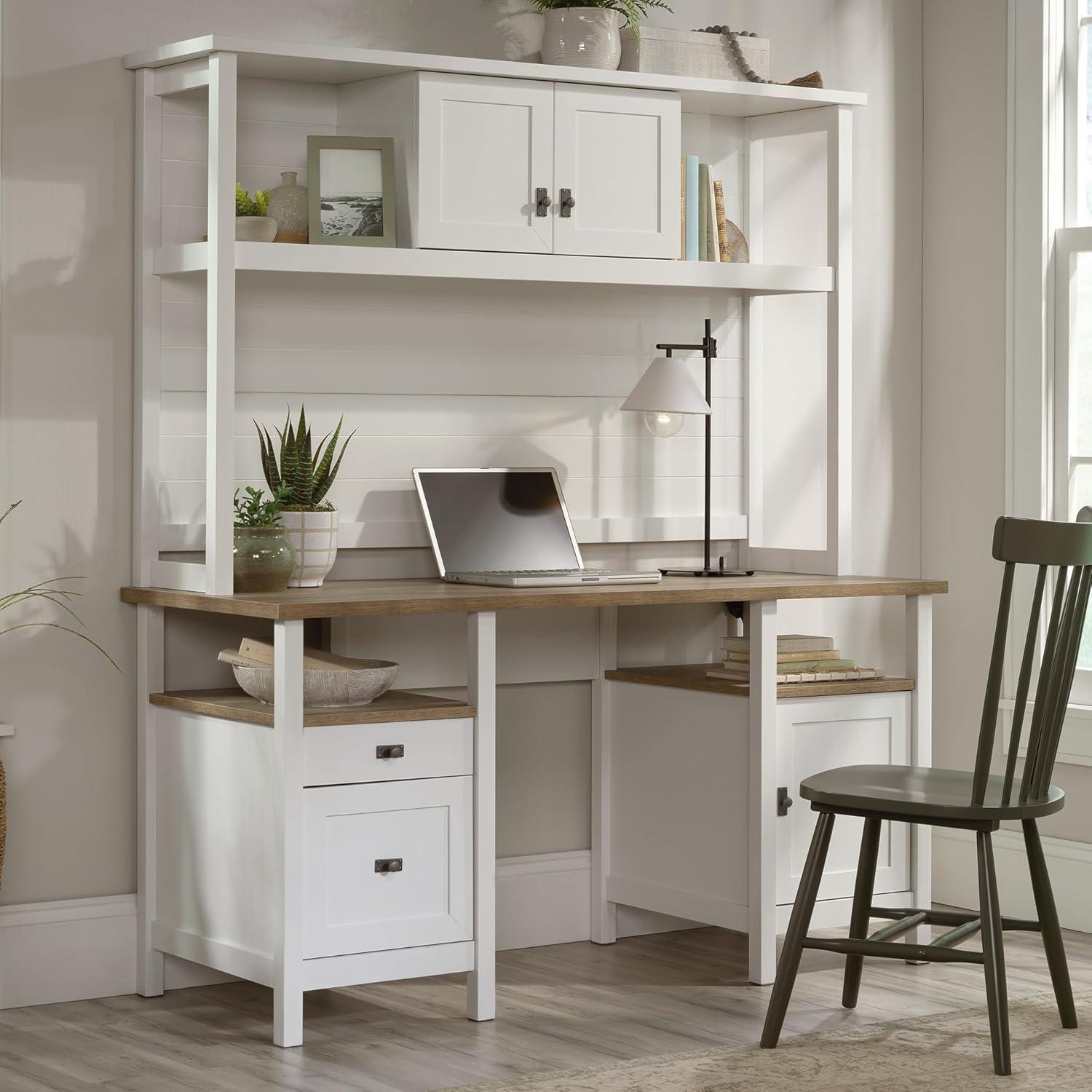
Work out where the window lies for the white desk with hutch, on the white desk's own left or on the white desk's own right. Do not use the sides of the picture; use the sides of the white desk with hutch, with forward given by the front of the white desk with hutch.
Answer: on the white desk's own left

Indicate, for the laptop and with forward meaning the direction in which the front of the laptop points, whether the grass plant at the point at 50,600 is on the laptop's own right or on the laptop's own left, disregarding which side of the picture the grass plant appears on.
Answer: on the laptop's own right

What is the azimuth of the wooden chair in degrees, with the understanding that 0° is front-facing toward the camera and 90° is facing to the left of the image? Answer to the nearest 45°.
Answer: approximately 135°

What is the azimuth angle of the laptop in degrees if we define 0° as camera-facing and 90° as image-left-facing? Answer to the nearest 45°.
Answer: approximately 315°

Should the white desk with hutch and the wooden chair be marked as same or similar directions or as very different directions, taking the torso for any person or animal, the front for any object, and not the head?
very different directions
